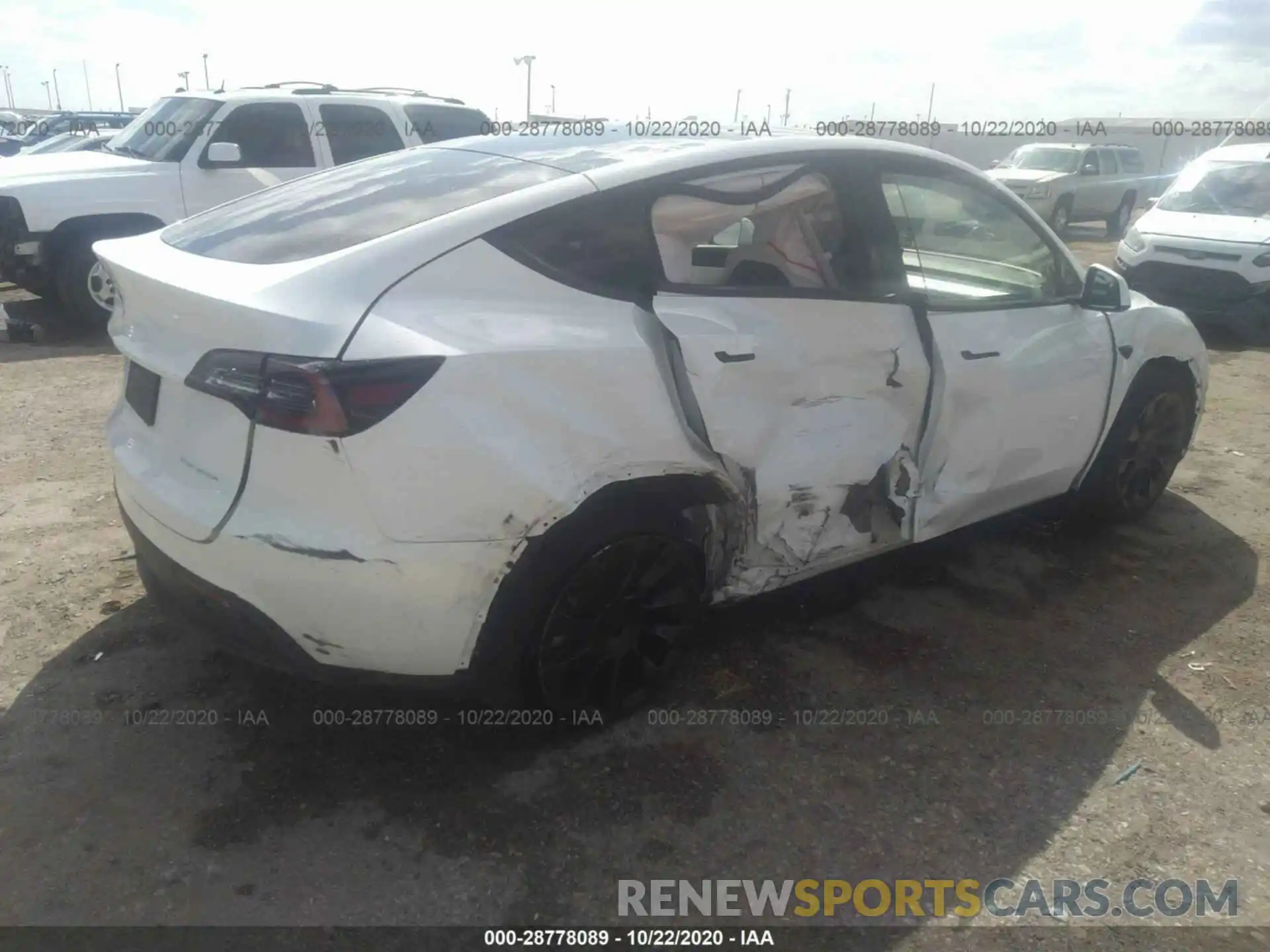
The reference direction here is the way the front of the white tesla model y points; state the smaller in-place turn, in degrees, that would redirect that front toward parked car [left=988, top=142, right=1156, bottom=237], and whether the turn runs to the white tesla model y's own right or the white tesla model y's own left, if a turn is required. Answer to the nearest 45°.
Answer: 0° — it already faces it

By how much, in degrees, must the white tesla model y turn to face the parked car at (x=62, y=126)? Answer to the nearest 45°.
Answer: approximately 90° to its left

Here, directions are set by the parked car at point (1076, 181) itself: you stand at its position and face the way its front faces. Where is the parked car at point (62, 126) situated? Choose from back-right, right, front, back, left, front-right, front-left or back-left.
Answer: front-right

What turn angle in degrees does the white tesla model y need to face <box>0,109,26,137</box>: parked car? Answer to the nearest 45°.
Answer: approximately 90° to its left

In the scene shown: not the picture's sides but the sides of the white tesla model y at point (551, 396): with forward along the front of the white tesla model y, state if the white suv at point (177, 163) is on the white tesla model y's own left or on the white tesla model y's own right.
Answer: on the white tesla model y's own left

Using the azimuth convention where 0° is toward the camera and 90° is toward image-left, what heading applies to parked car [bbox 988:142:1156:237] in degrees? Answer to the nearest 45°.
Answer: approximately 45°

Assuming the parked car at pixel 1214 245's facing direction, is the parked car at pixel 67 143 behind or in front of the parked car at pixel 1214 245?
in front

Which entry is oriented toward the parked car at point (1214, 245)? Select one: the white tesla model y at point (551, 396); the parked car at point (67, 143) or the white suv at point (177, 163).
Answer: the white tesla model y

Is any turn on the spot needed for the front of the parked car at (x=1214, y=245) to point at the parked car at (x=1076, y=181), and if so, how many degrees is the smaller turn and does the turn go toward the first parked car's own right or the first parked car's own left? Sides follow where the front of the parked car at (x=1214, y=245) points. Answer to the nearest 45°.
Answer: approximately 135° to the first parked car's own right

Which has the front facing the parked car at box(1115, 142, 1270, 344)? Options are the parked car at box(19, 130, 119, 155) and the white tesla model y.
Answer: the white tesla model y

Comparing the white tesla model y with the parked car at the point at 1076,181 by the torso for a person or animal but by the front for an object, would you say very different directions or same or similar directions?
very different directions

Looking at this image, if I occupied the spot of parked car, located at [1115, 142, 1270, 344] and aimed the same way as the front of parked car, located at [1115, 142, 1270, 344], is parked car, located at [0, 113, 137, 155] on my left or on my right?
on my right
